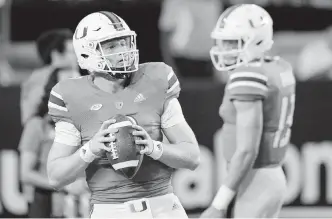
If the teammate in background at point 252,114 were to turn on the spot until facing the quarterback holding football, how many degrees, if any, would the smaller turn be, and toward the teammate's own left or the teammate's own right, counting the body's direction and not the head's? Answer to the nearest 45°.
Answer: approximately 45° to the teammate's own left

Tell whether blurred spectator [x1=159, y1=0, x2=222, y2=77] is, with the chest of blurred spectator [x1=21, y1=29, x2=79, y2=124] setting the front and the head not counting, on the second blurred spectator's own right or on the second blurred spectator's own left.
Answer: on the second blurred spectator's own left

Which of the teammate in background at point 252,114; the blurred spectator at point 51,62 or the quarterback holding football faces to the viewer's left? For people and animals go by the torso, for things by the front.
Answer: the teammate in background

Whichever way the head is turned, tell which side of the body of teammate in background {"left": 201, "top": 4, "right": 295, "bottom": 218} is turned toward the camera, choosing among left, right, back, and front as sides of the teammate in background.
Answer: left

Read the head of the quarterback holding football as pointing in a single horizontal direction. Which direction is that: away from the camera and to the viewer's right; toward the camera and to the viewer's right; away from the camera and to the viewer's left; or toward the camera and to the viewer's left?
toward the camera and to the viewer's right

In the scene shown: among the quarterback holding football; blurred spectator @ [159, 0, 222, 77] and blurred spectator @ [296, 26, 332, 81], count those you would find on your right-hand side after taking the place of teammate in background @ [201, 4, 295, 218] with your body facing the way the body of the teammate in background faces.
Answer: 2

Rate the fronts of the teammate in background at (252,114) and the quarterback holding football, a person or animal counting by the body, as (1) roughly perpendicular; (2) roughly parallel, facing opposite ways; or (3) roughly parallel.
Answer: roughly perpendicular
